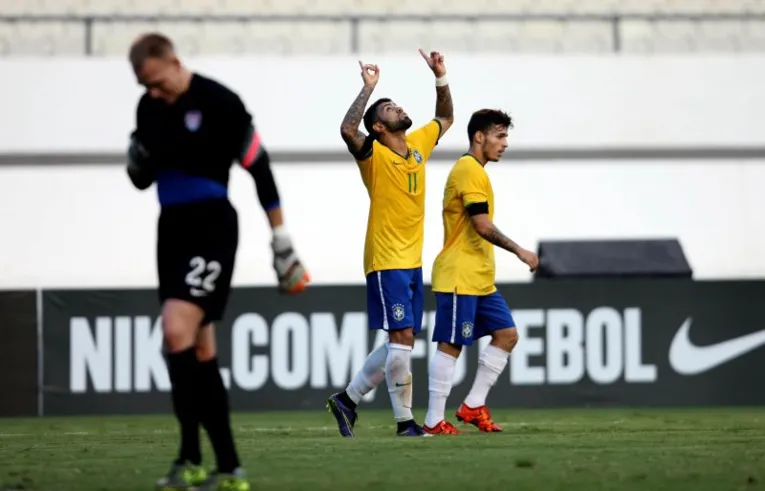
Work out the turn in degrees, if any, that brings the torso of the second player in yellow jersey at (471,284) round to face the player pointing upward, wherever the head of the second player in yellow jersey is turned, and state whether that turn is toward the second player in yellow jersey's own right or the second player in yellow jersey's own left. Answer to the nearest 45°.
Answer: approximately 135° to the second player in yellow jersey's own right

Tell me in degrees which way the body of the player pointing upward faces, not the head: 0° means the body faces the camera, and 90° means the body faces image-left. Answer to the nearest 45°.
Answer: approximately 315°

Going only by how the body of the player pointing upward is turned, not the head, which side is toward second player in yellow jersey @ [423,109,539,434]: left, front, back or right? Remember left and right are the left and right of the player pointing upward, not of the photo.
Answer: left

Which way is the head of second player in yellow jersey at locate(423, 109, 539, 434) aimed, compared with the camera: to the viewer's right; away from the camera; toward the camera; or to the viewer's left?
to the viewer's right

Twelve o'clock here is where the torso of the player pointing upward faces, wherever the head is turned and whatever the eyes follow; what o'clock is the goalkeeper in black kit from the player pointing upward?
The goalkeeper in black kit is roughly at 2 o'clock from the player pointing upward.
